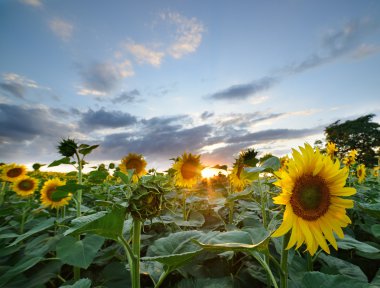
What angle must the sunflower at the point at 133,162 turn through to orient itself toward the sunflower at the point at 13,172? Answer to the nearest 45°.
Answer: approximately 135° to its right

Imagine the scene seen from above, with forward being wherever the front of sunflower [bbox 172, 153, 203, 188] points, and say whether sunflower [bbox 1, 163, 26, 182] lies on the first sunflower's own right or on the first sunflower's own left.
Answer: on the first sunflower's own right

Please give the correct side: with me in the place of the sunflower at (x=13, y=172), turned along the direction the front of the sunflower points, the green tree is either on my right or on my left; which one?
on my left

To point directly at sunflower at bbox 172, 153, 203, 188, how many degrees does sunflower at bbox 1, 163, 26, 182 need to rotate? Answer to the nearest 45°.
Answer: approximately 45° to its left

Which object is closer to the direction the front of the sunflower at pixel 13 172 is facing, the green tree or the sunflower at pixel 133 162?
the sunflower

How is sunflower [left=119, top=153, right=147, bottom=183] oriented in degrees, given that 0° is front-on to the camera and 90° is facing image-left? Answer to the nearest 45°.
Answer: approximately 0°

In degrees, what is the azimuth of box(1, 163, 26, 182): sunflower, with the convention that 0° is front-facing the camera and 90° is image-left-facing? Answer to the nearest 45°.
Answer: approximately 0°

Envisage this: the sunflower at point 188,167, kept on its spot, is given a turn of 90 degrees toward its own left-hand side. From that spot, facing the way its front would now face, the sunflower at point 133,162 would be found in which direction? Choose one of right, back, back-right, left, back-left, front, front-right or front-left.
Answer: back

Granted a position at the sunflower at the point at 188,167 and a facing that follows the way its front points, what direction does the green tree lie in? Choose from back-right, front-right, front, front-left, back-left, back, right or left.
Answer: back-left
